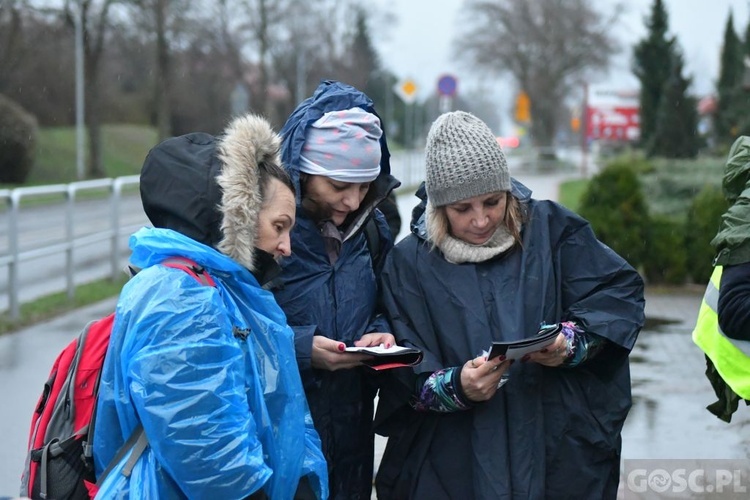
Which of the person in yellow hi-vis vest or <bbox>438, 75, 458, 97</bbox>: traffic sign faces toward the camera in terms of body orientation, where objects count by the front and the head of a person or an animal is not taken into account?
the traffic sign

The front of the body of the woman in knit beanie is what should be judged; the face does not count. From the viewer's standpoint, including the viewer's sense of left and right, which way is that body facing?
facing the viewer

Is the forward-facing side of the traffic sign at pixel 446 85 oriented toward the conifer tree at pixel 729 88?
no

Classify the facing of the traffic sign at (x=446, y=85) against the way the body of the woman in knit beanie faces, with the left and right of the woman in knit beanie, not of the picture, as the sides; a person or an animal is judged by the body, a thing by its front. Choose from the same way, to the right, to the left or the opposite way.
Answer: the same way

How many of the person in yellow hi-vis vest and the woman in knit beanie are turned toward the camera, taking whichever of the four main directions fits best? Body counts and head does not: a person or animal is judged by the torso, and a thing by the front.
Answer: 1

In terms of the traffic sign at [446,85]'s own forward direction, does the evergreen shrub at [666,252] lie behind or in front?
in front

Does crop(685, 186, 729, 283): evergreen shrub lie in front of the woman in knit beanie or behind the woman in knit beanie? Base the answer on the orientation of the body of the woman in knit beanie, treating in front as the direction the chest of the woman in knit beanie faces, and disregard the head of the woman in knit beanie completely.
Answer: behind

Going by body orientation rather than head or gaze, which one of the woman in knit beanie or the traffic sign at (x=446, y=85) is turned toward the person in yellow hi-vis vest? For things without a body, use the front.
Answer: the traffic sign

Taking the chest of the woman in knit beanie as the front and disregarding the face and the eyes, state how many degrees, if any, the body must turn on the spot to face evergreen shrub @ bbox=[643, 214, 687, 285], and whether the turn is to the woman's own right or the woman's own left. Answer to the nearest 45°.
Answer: approximately 180°

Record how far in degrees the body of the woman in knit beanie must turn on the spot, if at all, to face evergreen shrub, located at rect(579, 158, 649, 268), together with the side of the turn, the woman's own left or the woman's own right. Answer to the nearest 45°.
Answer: approximately 180°
